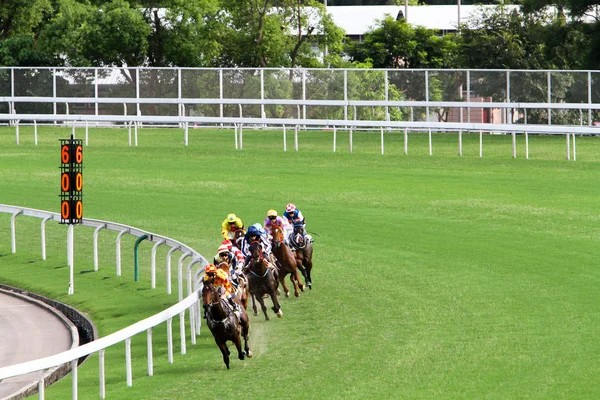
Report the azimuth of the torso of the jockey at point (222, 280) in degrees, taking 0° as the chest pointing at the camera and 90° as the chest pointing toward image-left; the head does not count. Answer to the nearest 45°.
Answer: approximately 45°

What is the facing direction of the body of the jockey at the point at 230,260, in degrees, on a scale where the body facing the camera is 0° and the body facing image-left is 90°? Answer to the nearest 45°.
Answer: approximately 45°

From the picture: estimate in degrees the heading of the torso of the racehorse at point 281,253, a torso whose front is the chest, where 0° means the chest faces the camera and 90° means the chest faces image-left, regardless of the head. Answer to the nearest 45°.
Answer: approximately 45°

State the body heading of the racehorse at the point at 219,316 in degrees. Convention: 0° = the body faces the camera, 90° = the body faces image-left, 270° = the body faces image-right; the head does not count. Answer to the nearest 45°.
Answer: approximately 45°

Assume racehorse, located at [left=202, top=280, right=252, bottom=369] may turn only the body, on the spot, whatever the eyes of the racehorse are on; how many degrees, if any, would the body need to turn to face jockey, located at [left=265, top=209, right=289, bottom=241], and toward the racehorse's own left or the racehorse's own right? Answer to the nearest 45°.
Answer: approximately 135° to the racehorse's own right

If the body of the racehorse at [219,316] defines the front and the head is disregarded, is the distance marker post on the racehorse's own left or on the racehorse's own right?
on the racehorse's own right

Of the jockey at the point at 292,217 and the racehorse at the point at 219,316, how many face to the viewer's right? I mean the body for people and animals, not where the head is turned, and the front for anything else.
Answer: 0

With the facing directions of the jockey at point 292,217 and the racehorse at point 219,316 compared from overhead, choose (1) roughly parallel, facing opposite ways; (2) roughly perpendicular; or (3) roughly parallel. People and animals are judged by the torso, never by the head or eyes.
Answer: roughly parallel

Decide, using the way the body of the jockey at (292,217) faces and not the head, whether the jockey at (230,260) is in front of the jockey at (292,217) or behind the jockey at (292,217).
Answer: in front

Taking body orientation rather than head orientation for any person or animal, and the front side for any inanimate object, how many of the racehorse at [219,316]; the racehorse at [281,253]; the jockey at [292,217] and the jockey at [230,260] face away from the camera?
0
